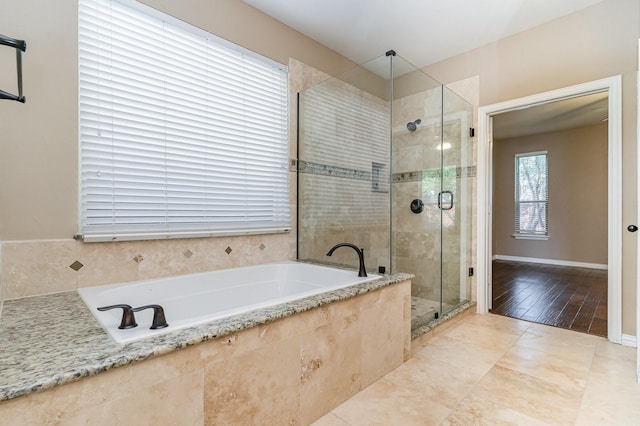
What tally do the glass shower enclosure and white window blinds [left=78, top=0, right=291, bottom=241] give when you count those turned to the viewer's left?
0

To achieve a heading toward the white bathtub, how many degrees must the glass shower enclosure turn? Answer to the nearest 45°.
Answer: approximately 90° to its right

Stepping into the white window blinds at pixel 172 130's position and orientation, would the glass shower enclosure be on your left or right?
on your left

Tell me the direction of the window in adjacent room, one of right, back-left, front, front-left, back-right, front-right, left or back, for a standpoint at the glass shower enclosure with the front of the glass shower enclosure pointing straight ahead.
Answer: left

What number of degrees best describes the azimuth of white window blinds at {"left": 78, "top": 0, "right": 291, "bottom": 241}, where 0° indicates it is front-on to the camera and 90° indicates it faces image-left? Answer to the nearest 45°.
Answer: approximately 315°

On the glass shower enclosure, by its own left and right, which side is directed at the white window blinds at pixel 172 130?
right
